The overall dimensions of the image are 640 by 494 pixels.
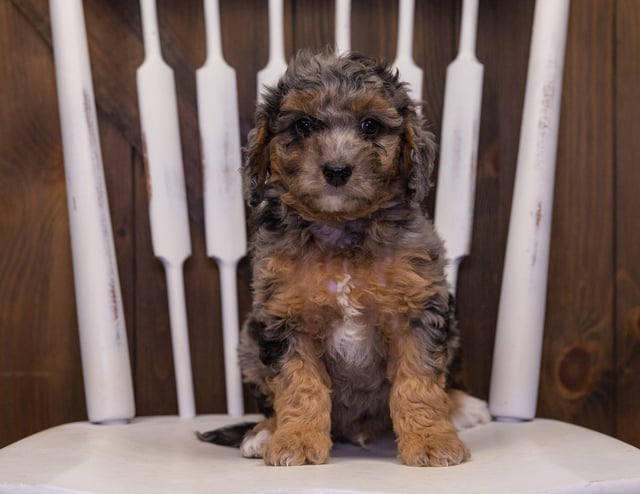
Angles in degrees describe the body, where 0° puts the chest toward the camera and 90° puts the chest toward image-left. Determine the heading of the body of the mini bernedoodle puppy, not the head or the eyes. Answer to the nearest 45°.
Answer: approximately 0°
